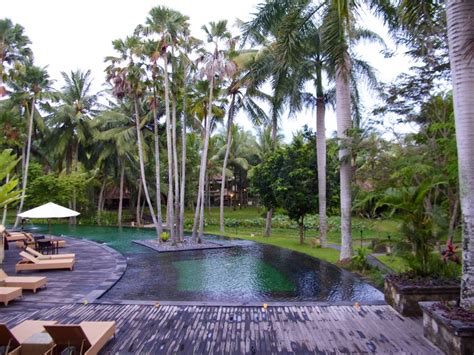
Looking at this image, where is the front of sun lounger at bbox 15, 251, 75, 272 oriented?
to the viewer's right

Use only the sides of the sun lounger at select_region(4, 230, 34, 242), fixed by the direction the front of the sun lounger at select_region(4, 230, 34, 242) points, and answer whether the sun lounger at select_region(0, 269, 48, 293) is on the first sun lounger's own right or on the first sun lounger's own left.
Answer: on the first sun lounger's own right

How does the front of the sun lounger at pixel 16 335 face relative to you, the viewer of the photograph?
facing away from the viewer and to the right of the viewer

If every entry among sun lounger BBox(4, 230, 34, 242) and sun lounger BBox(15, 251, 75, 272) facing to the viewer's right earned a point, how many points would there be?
2

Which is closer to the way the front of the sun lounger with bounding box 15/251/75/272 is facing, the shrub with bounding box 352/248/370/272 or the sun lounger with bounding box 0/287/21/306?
the shrub

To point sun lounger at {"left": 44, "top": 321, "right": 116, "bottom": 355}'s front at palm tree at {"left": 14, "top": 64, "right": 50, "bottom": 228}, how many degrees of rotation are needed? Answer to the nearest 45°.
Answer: approximately 45° to its left

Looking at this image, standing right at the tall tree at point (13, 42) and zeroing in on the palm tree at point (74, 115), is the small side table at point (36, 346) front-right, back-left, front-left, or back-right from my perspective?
back-right

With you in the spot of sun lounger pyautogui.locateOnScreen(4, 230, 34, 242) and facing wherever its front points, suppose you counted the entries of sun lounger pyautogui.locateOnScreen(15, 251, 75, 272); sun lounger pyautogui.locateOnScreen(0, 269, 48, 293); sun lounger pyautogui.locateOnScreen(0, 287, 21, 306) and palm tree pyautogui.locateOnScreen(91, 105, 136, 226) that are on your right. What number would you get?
3

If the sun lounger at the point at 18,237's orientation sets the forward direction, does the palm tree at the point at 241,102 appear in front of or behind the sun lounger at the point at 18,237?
in front

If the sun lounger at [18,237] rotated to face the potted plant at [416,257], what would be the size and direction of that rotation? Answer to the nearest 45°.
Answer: approximately 45° to its right

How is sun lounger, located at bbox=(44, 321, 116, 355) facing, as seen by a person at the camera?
facing away from the viewer and to the right of the viewer

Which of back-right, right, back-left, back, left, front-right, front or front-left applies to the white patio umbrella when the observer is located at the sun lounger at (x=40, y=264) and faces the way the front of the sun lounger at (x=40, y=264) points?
left

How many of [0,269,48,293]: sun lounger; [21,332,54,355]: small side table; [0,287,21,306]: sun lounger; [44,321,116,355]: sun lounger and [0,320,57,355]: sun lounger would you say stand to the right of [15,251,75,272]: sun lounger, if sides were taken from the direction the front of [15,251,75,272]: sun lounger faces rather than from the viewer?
5

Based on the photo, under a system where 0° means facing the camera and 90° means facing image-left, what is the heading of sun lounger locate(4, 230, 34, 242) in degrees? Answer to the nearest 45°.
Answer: approximately 270°
